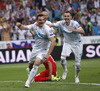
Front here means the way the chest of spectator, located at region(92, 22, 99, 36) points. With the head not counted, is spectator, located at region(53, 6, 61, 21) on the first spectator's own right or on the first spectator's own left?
on the first spectator's own right

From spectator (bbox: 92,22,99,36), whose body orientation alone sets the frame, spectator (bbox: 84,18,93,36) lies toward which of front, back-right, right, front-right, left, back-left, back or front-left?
right

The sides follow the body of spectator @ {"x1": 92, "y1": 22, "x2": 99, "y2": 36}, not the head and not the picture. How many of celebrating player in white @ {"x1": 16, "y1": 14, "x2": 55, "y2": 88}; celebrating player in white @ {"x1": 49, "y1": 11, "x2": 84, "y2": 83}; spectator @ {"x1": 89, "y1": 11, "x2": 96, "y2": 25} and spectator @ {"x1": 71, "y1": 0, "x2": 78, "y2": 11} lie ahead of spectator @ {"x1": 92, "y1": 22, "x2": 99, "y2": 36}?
2

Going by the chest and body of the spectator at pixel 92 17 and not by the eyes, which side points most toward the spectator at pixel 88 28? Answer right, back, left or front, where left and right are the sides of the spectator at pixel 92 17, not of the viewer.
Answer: front

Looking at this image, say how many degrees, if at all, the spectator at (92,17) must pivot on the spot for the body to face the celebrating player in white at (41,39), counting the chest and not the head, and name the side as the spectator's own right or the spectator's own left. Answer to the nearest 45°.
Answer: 0° — they already face them

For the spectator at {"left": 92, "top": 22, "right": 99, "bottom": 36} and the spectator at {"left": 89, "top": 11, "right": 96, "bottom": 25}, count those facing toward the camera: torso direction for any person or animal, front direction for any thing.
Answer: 2

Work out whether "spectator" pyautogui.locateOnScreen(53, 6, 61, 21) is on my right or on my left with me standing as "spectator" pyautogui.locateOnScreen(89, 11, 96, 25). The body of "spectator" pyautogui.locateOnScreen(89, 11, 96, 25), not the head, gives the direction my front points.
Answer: on my right

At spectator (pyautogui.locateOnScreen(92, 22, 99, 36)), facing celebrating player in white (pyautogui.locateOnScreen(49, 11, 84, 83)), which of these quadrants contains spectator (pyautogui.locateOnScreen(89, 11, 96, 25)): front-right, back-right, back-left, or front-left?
back-right

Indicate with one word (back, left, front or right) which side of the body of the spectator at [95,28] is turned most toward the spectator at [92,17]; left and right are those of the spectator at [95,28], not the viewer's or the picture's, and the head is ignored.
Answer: back

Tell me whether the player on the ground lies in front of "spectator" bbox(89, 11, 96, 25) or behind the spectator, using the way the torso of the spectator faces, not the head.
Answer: in front

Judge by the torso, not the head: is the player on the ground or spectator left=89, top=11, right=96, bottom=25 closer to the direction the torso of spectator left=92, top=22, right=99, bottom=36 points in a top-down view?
the player on the ground

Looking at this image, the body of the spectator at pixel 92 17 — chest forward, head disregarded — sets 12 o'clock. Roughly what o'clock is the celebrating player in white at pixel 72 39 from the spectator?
The celebrating player in white is roughly at 12 o'clock from the spectator.

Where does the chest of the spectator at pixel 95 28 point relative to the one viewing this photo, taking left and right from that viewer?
facing the viewer

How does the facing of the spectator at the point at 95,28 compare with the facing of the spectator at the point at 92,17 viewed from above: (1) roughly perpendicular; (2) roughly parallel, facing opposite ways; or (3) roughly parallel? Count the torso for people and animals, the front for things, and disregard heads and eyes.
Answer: roughly parallel

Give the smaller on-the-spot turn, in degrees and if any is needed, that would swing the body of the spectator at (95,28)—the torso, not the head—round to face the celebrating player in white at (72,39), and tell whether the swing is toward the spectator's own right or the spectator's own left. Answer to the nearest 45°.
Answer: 0° — they already face them
